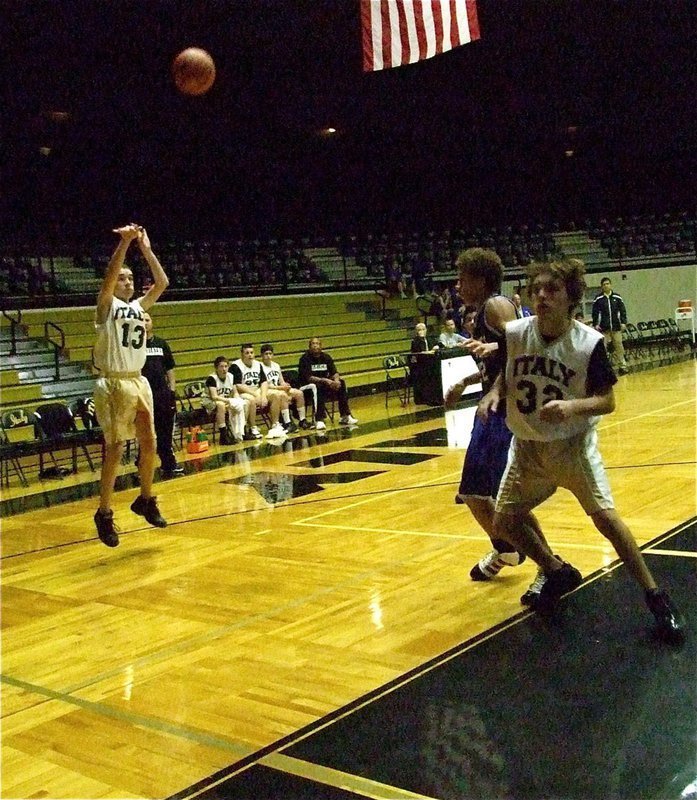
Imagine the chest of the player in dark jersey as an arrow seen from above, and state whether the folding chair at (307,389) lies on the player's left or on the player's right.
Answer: on the player's right

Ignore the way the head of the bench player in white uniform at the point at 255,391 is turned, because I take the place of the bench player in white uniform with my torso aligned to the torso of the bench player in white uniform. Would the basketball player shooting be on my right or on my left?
on my right

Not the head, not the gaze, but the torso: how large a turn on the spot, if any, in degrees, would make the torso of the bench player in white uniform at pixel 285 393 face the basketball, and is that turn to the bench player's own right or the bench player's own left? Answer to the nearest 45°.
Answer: approximately 45° to the bench player's own right

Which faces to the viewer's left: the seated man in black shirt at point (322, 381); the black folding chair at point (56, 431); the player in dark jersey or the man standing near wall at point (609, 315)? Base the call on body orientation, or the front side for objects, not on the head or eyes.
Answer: the player in dark jersey

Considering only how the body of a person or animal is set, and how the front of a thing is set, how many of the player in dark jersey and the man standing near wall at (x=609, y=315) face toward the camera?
1

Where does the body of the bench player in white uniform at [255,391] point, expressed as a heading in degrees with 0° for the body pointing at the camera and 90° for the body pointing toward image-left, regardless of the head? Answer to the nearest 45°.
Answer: approximately 315°

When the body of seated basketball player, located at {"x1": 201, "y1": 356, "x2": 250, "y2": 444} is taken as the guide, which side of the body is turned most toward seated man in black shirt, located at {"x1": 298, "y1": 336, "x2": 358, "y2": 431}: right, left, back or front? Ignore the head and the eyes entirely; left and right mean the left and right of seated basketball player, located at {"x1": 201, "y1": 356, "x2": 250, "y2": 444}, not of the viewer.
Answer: left
